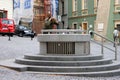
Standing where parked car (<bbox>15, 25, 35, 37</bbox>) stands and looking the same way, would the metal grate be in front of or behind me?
in front

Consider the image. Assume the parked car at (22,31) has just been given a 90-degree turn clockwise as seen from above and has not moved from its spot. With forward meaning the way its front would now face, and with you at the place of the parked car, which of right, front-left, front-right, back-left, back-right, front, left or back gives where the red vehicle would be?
front

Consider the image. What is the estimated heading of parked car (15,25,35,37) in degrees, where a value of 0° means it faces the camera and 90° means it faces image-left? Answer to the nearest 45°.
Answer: approximately 315°

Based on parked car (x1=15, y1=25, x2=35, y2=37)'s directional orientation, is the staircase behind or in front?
in front
